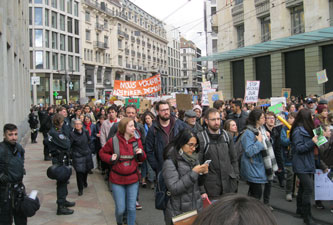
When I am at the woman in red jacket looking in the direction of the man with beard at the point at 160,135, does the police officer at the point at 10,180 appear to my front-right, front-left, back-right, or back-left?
back-left

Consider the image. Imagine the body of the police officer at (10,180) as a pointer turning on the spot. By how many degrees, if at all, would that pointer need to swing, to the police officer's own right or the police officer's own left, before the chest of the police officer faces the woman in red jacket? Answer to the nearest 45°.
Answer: approximately 45° to the police officer's own left

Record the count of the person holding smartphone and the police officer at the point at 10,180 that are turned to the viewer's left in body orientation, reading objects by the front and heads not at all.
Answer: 0

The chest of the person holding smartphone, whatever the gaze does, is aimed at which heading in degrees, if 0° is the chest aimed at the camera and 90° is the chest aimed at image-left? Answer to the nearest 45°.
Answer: approximately 315°

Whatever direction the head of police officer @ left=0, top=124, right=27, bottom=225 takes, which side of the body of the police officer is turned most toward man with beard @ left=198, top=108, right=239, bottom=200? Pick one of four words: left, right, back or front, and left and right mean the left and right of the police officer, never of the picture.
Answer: left

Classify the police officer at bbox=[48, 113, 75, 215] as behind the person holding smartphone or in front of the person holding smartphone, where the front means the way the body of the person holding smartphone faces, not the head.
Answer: behind

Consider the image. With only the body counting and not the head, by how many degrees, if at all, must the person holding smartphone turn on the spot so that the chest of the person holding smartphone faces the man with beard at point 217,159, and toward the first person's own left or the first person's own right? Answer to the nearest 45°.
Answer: approximately 90° to the first person's own left
